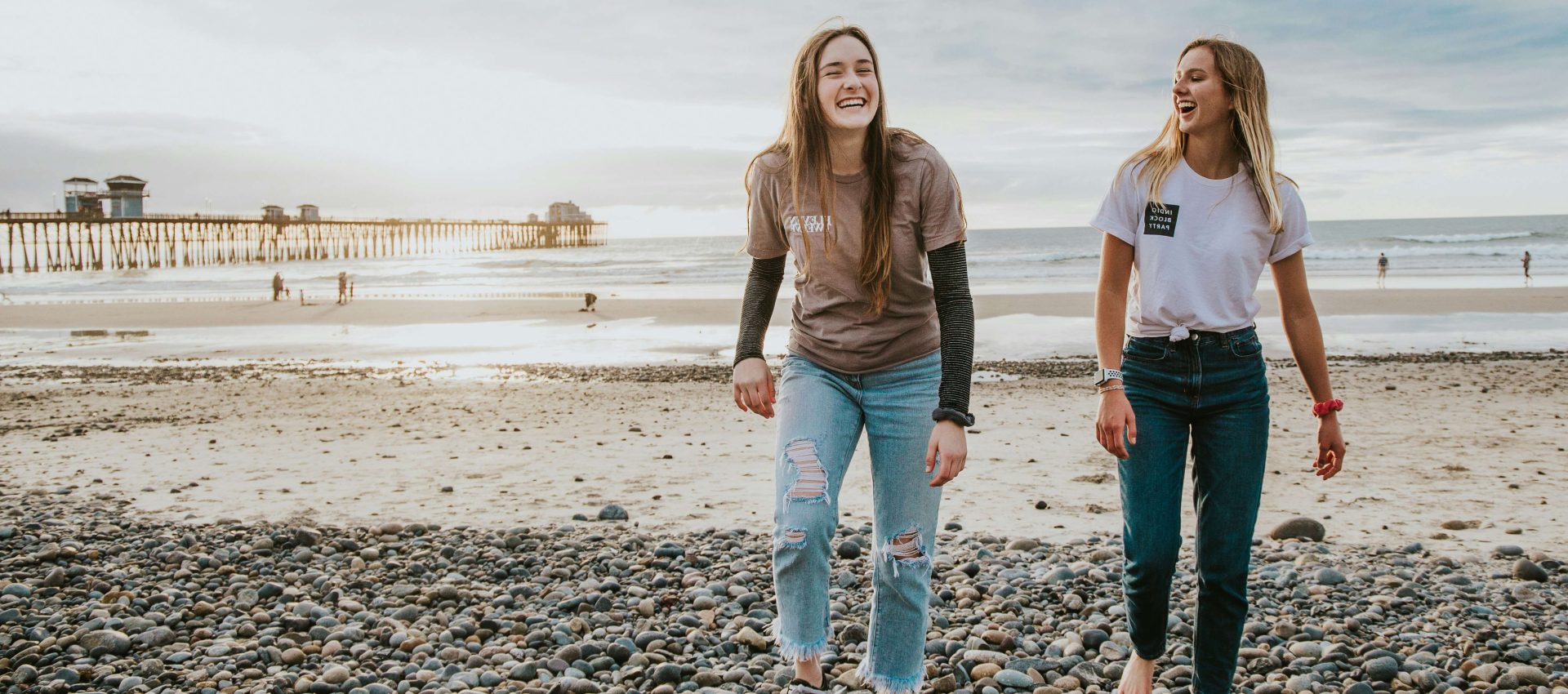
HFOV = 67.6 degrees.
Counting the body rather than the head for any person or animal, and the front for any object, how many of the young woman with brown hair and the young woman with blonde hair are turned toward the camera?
2

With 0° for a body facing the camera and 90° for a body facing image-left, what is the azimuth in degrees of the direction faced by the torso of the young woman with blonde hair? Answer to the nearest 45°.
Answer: approximately 0°

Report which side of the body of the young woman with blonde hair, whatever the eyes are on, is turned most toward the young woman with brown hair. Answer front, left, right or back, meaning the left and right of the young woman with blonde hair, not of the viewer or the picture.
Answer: right

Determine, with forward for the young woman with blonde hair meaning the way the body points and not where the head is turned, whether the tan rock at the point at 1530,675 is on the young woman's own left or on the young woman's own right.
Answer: on the young woman's own left

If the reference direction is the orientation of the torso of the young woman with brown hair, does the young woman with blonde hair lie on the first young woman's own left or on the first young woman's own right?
on the first young woman's own left

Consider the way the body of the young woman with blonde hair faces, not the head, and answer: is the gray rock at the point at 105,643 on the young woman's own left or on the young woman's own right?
on the young woman's own right

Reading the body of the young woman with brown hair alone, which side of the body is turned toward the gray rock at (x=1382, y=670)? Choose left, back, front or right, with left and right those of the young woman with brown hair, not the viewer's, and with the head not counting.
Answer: left

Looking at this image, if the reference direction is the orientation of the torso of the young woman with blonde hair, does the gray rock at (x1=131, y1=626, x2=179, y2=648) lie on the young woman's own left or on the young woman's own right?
on the young woman's own right
